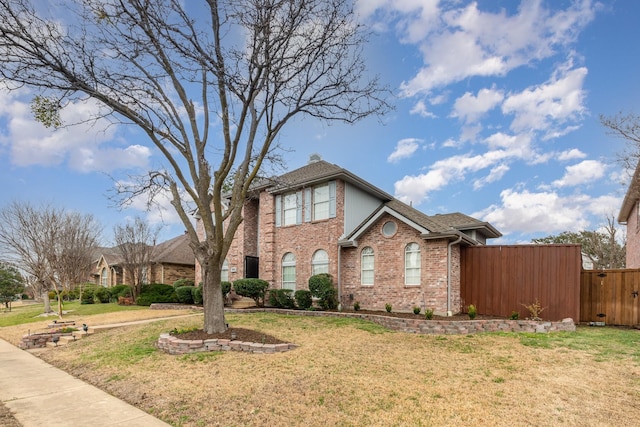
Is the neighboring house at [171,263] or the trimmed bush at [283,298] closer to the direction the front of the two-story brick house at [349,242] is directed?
the trimmed bush

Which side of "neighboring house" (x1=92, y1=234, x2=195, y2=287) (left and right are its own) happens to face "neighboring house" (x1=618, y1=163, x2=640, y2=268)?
left

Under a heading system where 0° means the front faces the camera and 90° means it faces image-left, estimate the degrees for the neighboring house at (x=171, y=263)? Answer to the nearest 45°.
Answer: approximately 45°

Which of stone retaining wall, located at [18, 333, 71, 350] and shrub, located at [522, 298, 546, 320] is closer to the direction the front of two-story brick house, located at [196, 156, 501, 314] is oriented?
the stone retaining wall

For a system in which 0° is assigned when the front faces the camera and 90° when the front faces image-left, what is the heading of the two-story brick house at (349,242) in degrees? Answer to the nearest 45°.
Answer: approximately 45°
